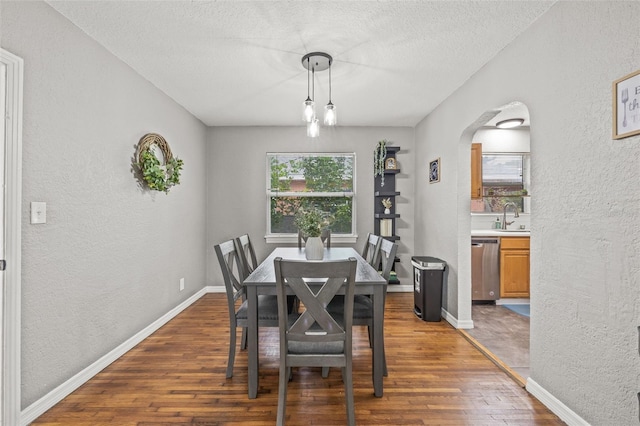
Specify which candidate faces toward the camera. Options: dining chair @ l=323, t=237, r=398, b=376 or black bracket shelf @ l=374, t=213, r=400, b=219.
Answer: the black bracket shelf

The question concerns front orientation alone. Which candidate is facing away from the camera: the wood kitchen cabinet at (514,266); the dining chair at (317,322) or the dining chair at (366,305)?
the dining chair at (317,322)

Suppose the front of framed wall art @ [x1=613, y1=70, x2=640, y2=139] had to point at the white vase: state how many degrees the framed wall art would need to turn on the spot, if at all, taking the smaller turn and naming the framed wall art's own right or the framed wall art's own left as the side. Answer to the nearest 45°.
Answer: approximately 45° to the framed wall art's own right

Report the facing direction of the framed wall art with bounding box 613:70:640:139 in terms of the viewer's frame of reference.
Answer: facing the viewer and to the left of the viewer

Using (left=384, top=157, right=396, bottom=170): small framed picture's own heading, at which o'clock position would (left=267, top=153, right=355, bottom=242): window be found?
The window is roughly at 3 o'clock from the small framed picture.

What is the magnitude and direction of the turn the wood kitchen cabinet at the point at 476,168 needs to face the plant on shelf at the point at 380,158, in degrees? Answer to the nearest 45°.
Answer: approximately 90° to its right

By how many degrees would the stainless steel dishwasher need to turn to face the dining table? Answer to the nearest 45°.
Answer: approximately 45° to its right

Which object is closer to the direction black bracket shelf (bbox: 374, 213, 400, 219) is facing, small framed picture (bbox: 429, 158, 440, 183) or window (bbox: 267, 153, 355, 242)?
the small framed picture

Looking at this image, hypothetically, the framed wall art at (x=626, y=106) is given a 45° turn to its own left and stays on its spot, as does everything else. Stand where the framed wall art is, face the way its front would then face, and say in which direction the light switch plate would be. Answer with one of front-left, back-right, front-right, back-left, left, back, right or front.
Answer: front-right

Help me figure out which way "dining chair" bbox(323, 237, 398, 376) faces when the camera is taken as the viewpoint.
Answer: facing to the left of the viewer

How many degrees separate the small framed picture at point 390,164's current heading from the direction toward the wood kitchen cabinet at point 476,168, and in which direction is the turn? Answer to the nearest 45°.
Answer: approximately 90° to its left

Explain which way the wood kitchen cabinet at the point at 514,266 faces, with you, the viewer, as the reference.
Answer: facing the viewer

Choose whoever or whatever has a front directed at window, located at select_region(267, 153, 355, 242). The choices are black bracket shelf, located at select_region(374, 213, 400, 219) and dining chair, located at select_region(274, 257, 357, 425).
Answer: the dining chair

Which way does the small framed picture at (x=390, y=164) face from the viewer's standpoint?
toward the camera

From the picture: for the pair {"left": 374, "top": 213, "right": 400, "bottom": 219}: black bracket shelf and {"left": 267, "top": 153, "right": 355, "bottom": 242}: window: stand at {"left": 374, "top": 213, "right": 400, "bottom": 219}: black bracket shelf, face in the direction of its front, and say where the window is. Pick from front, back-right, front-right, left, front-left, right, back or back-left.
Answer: right

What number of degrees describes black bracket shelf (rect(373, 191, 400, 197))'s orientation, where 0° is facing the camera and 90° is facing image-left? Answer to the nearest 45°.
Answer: approximately 0°
